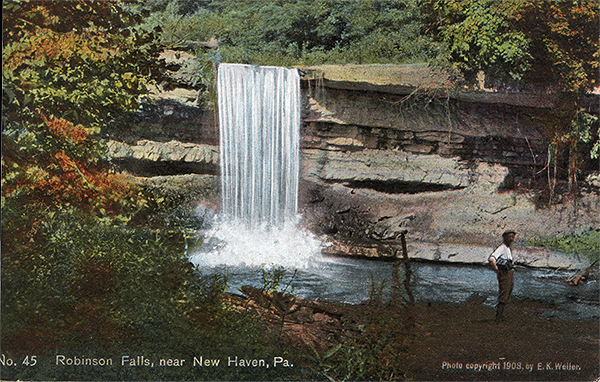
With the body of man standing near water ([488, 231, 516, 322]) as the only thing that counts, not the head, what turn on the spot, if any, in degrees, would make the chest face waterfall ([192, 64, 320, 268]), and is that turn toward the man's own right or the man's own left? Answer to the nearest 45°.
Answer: approximately 135° to the man's own right

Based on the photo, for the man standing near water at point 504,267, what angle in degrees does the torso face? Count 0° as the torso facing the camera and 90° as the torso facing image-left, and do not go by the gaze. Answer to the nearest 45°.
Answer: approximately 315°
